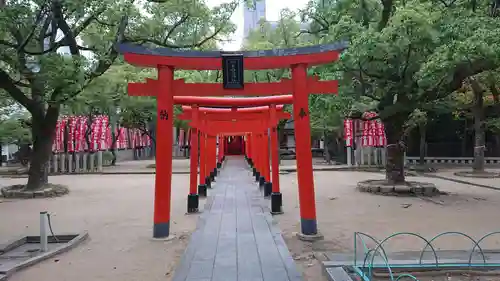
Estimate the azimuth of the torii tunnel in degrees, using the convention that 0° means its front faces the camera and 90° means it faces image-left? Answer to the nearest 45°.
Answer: approximately 0°

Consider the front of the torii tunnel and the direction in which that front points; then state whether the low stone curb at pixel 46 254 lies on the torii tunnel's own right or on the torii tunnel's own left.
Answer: on the torii tunnel's own right

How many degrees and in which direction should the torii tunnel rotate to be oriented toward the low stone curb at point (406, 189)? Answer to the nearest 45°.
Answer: approximately 135° to its left

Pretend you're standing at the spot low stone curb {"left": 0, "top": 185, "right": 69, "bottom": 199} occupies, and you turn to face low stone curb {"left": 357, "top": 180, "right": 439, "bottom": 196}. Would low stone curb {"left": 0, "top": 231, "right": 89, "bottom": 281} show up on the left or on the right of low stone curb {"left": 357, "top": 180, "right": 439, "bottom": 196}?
right
